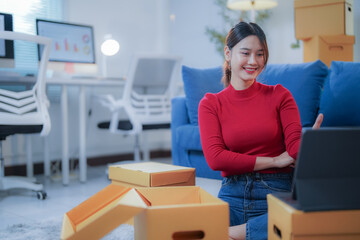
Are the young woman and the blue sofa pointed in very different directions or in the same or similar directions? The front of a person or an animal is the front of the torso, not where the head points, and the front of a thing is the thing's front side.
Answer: same or similar directions

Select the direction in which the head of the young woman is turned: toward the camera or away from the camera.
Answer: toward the camera

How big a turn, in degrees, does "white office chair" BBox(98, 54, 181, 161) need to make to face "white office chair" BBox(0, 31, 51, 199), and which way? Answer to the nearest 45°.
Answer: approximately 90° to its left

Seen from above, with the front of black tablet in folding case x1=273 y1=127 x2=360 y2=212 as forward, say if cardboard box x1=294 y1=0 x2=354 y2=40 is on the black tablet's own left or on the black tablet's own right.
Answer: on the black tablet's own right

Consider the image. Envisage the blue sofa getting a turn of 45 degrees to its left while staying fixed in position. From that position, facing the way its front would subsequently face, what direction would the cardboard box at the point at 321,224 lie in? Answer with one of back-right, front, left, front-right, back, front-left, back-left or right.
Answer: front-right

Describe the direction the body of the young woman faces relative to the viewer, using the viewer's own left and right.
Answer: facing the viewer

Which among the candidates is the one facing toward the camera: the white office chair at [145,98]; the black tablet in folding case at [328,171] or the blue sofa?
the blue sofa

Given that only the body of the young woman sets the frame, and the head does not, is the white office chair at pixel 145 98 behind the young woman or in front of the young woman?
behind

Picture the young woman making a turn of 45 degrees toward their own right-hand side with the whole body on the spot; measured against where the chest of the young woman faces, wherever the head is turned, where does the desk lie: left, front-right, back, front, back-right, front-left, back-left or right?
right

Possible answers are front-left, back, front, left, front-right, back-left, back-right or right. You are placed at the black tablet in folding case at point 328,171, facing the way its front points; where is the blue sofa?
front-right

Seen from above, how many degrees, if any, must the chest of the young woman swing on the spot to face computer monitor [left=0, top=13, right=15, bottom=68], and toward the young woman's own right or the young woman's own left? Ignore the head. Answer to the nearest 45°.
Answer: approximately 135° to the young woman's own right

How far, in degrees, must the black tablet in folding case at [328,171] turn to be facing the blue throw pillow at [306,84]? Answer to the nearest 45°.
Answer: approximately 45° to its right

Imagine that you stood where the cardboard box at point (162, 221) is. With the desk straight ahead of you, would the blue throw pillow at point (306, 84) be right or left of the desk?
right

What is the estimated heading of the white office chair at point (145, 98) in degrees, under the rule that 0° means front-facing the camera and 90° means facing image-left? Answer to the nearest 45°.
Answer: approximately 135°

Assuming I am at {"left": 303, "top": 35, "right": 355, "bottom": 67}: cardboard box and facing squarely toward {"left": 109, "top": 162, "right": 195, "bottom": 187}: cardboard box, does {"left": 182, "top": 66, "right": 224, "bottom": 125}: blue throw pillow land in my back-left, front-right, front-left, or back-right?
front-right

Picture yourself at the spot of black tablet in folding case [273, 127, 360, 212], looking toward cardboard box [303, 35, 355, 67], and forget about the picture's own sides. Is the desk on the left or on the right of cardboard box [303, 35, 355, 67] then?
left

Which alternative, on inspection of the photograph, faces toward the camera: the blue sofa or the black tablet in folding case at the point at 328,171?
the blue sofa
